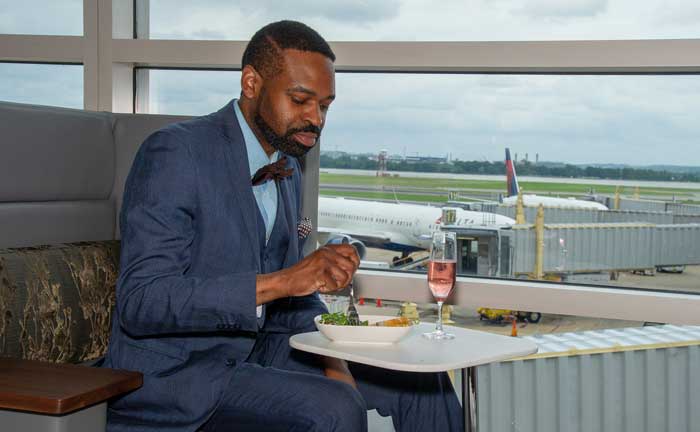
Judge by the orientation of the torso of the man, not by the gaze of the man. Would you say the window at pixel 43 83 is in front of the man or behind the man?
behind

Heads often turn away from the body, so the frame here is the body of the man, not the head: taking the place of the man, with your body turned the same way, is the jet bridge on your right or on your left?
on your left

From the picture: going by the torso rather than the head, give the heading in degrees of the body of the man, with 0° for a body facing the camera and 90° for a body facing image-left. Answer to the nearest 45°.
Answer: approximately 315°

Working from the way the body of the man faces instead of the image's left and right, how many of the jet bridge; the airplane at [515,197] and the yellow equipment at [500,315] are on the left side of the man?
3

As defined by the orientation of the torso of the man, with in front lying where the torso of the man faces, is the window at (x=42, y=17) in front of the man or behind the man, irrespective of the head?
behind

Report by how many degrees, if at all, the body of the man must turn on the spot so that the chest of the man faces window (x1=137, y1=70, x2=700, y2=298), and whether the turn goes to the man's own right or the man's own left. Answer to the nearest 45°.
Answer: approximately 90° to the man's own left

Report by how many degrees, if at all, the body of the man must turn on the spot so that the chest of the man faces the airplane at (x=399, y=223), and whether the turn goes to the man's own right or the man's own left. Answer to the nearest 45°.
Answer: approximately 90° to the man's own left

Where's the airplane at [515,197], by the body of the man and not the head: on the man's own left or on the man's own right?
on the man's own left

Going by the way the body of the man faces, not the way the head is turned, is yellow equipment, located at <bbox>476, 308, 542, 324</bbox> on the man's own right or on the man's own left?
on the man's own left
